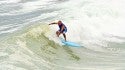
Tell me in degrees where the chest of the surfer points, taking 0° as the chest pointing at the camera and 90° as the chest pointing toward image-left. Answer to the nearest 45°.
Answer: approximately 45°
